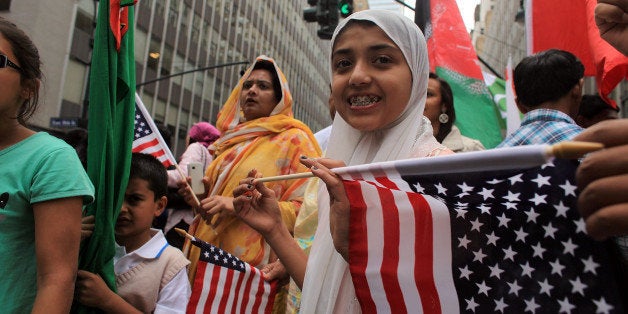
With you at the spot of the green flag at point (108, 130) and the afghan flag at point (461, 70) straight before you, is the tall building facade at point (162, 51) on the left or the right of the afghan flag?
left

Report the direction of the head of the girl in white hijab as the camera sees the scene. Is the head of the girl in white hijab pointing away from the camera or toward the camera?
toward the camera

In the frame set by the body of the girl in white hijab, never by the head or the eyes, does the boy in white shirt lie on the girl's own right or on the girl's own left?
on the girl's own right

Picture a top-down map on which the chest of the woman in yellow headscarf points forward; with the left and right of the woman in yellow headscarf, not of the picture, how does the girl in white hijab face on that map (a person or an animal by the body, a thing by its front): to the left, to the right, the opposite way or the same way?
the same way

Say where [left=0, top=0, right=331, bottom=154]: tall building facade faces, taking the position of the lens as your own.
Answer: facing the viewer and to the right of the viewer

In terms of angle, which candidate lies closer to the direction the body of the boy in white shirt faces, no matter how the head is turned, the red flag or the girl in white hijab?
the girl in white hijab

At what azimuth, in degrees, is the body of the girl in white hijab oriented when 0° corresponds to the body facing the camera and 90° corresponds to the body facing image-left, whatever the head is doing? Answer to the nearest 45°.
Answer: approximately 45°

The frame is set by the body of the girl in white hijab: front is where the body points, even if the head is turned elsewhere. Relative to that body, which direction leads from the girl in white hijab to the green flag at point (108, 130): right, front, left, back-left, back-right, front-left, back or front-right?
front-right

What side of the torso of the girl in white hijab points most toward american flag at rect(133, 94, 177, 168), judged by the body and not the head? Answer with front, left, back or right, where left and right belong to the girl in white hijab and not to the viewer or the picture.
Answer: right
